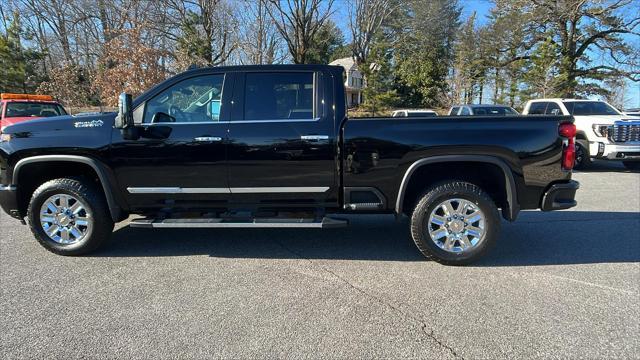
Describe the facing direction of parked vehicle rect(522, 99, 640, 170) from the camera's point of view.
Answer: facing the viewer and to the right of the viewer

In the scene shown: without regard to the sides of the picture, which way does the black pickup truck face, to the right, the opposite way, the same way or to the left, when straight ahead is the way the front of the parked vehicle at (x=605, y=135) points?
to the right

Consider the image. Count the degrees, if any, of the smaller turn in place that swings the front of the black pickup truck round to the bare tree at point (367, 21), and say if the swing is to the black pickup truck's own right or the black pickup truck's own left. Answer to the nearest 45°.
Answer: approximately 90° to the black pickup truck's own right

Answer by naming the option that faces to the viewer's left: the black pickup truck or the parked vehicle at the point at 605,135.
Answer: the black pickup truck

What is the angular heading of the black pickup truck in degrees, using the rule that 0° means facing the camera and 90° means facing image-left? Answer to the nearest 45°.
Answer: approximately 90°

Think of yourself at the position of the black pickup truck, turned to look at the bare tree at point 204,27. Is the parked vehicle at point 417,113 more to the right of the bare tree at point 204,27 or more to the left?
right

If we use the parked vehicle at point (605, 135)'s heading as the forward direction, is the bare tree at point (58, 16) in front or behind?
behind

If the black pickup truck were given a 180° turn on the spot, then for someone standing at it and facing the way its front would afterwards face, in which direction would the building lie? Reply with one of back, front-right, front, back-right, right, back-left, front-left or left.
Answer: left

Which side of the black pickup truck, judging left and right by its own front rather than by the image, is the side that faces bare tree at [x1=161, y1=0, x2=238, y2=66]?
right

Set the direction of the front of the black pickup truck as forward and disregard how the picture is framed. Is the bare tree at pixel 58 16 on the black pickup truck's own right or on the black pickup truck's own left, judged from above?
on the black pickup truck's own right

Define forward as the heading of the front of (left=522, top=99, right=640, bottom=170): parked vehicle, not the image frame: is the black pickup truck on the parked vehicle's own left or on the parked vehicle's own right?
on the parked vehicle's own right

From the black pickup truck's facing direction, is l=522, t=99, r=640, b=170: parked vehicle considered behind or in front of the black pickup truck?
behind

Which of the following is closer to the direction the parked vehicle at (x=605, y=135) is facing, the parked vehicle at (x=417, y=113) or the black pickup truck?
the black pickup truck

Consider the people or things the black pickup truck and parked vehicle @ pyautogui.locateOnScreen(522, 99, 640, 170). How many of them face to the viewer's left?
1
